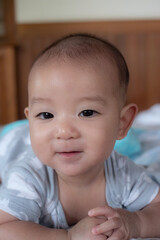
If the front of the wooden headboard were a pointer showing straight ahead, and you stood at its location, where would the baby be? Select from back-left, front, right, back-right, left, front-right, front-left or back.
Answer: front

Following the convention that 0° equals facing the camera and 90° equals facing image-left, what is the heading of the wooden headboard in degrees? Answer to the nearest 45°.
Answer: approximately 0°
